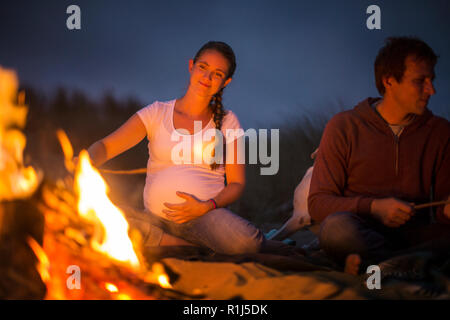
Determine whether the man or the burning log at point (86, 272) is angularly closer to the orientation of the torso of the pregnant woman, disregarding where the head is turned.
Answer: the burning log

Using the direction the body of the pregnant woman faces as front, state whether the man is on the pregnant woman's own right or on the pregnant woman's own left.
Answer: on the pregnant woman's own left

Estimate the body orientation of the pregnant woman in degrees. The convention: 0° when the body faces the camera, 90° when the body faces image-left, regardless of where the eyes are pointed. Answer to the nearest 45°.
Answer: approximately 0°

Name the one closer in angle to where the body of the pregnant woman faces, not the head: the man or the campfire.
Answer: the campfire
